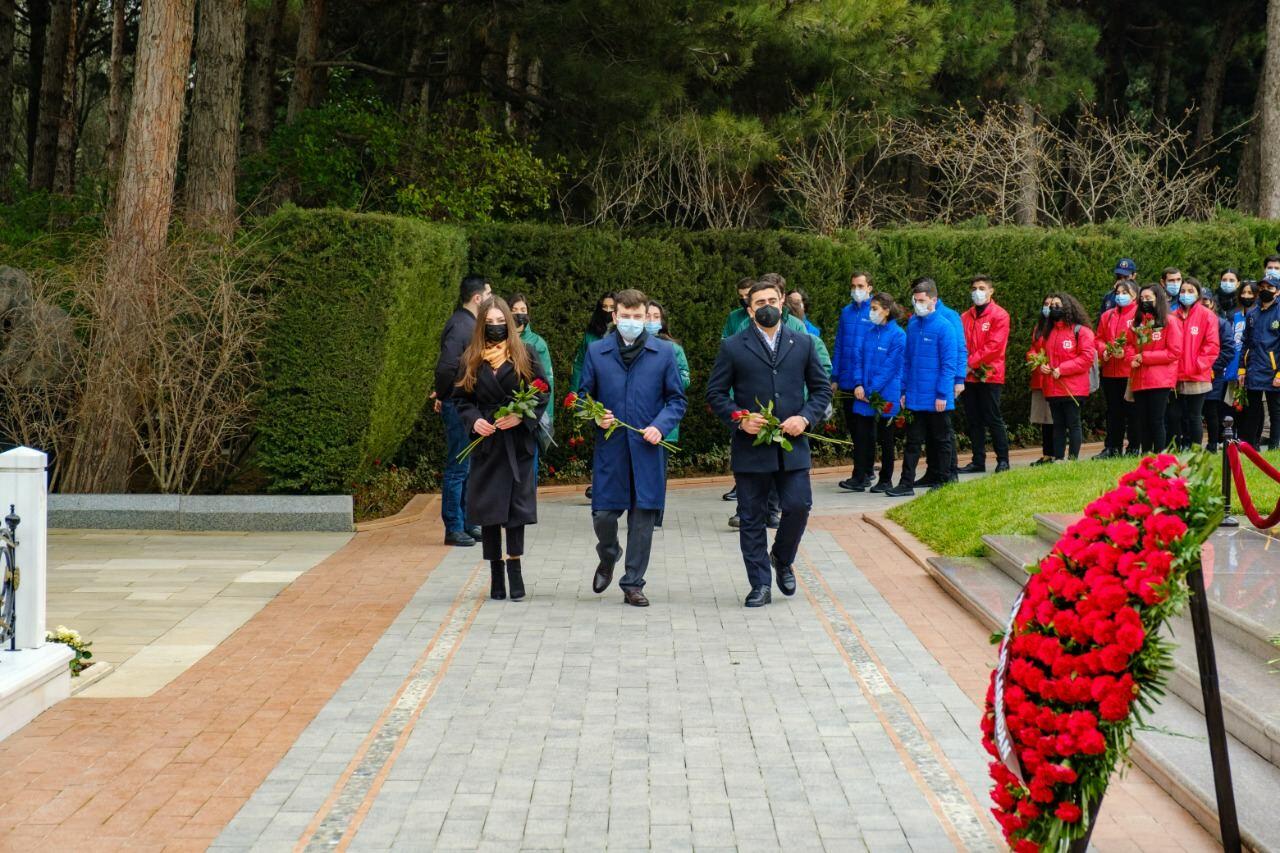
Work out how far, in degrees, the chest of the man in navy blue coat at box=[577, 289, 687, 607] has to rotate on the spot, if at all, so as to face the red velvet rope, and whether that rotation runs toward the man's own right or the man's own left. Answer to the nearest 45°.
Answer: approximately 45° to the man's own left

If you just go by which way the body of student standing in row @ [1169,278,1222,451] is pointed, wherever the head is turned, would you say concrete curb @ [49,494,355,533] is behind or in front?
in front

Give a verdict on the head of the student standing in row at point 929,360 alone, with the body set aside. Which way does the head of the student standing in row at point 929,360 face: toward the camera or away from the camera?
toward the camera

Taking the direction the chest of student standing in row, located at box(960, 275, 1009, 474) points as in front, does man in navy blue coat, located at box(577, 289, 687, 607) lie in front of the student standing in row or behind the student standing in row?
in front

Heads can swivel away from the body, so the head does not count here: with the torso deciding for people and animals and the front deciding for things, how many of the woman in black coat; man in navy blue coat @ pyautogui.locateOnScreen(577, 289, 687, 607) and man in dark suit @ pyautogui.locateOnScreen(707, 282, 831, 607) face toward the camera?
3

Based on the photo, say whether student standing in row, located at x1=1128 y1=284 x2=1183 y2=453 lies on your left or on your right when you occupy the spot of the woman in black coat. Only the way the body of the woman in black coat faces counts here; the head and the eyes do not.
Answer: on your left

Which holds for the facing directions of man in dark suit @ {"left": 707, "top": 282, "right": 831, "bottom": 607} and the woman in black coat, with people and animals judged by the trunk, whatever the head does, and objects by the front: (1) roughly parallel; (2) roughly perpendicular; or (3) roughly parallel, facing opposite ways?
roughly parallel

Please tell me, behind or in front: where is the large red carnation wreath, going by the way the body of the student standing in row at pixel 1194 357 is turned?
in front

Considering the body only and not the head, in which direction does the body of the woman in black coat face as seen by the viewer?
toward the camera

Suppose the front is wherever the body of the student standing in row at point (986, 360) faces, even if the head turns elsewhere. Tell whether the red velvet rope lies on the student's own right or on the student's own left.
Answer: on the student's own left

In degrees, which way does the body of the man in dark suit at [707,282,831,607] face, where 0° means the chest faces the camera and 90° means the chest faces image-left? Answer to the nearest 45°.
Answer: approximately 0°

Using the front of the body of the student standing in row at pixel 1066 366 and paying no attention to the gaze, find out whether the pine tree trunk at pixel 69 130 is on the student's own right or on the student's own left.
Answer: on the student's own right

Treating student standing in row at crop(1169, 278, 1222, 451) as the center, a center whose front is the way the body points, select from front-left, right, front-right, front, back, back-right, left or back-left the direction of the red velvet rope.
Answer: front-left

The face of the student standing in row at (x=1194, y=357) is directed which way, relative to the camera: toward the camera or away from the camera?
toward the camera

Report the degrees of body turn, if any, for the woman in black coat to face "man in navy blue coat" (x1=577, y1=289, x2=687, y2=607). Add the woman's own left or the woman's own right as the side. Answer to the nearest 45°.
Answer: approximately 90° to the woman's own left
